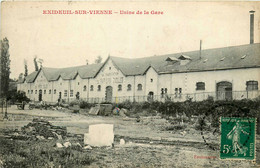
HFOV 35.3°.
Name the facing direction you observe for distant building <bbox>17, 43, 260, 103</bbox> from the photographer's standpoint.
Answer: facing the viewer and to the left of the viewer

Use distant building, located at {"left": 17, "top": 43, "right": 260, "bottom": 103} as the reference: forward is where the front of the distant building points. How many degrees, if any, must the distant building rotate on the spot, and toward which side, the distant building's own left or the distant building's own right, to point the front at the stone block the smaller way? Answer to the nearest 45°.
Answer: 0° — it already faces it
